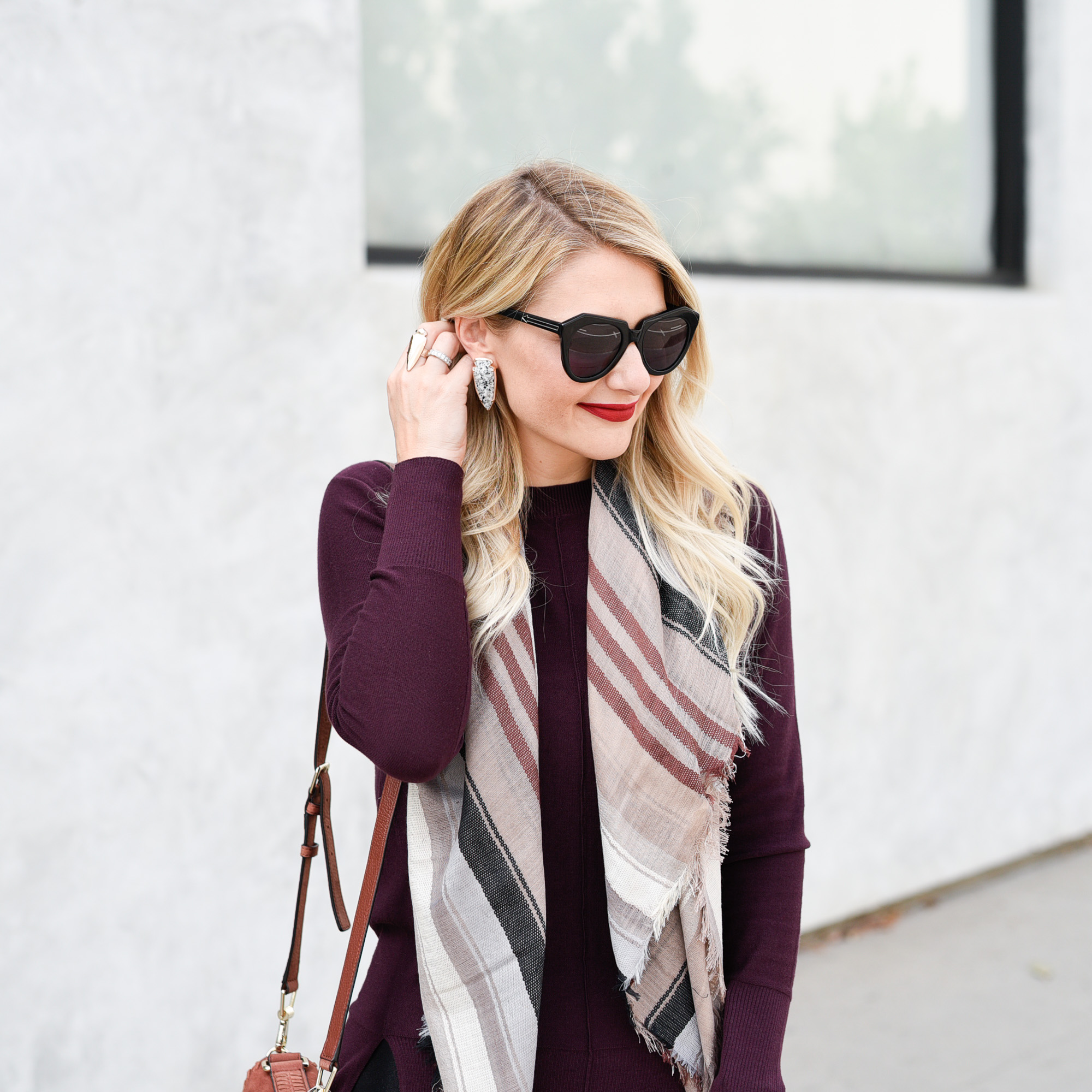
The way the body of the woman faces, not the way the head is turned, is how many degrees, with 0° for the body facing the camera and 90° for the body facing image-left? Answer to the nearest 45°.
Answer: approximately 0°

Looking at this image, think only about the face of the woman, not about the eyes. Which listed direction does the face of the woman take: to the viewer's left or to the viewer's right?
to the viewer's right
